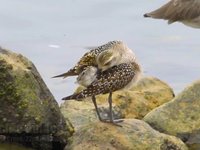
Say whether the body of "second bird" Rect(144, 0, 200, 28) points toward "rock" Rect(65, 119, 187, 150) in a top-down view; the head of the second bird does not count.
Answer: no

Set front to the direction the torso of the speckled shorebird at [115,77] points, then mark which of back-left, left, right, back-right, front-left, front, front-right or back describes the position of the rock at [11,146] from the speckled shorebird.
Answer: back

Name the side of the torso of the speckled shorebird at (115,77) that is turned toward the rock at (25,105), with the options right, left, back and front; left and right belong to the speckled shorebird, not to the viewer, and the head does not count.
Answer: back

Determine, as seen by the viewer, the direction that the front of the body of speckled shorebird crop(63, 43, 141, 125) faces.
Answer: to the viewer's right
